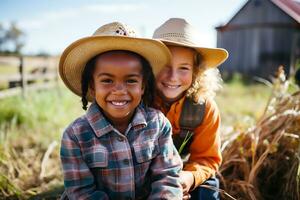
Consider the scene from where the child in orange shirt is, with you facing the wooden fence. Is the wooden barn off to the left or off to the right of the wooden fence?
right

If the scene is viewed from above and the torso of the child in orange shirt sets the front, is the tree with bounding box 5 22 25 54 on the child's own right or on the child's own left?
on the child's own right

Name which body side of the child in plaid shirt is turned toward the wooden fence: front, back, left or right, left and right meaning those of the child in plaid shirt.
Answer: back

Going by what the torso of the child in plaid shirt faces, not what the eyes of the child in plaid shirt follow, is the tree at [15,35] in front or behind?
behind

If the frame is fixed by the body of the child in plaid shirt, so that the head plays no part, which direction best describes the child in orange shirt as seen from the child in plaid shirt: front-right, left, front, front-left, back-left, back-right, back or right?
back-left

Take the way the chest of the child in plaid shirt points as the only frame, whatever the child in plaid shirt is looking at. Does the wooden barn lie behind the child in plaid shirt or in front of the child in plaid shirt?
behind
